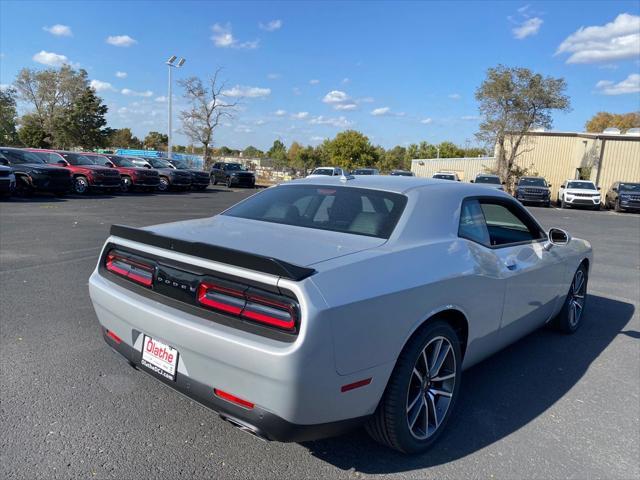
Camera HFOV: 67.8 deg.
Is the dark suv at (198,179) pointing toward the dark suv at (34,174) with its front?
no

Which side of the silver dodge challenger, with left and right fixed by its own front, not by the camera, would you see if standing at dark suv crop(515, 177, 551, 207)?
front

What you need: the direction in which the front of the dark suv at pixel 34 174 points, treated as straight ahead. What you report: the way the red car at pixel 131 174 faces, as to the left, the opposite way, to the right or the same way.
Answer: the same way

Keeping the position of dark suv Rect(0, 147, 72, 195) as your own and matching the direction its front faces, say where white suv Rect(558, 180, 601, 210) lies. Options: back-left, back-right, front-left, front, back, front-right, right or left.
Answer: front-left

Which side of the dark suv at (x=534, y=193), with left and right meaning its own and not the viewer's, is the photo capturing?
front

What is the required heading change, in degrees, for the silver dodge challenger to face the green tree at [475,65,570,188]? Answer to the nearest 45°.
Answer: approximately 45° to its left

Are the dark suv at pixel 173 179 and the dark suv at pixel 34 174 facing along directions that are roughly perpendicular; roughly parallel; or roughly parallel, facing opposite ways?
roughly parallel

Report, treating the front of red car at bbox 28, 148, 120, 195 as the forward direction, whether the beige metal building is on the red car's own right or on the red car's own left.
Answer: on the red car's own left

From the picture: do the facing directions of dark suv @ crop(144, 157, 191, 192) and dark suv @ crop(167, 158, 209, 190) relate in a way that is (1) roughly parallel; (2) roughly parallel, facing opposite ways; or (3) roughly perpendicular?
roughly parallel

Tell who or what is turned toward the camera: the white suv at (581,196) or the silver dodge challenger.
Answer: the white suv

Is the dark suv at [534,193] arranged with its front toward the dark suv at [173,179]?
no

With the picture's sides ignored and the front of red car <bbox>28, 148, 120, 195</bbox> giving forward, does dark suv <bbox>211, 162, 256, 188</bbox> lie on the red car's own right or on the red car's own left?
on the red car's own left

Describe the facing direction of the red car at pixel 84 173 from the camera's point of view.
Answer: facing the viewer and to the right of the viewer

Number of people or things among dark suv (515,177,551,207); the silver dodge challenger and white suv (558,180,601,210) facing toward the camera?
2

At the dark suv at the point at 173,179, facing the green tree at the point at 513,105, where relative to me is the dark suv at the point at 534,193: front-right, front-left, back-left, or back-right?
front-right

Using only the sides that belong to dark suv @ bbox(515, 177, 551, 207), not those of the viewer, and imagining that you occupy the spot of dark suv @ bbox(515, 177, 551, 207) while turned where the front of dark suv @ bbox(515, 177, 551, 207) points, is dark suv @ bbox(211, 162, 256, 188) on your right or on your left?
on your right

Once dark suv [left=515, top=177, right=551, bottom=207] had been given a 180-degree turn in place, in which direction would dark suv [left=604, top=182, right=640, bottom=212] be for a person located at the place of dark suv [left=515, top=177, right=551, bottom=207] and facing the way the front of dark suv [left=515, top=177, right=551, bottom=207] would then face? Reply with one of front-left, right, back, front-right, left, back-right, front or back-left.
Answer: right

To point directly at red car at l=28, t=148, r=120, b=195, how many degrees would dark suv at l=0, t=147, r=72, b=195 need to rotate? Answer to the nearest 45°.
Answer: approximately 90° to its left

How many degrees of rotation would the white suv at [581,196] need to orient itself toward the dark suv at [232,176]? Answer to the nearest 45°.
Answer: approximately 90° to its right
